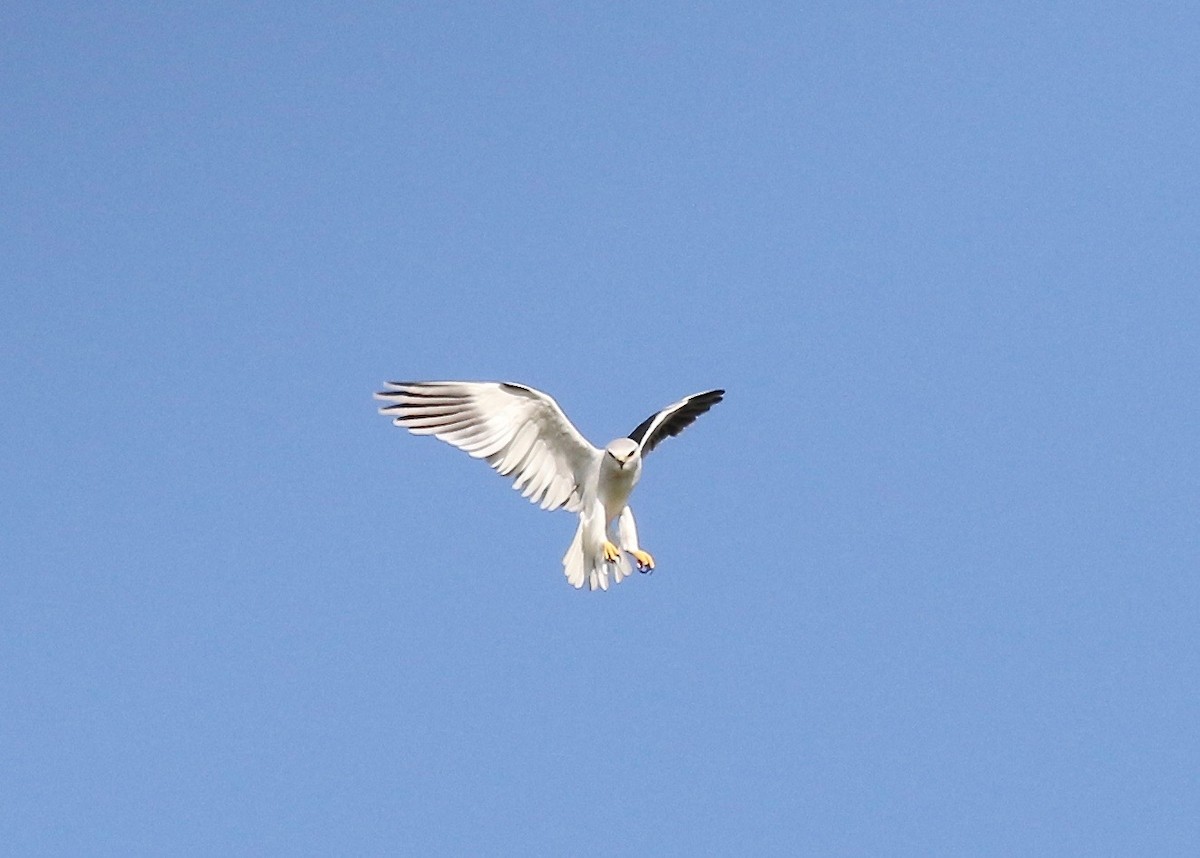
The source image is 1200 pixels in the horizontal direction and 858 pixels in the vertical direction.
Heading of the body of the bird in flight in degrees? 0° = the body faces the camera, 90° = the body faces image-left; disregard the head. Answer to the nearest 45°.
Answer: approximately 315°
